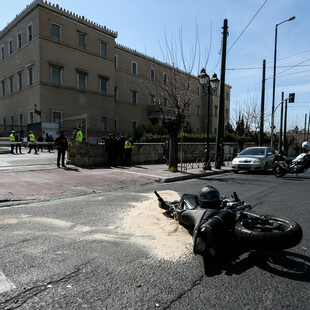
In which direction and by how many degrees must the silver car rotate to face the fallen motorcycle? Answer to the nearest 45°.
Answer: approximately 45° to its left

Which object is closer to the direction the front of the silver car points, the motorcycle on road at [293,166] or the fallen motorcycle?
the fallen motorcycle

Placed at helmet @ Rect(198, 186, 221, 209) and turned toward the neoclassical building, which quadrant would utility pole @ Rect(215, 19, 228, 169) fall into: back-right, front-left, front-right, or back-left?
front-right

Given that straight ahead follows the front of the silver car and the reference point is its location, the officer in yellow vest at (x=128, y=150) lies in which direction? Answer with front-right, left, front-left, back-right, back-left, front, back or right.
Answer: front-right

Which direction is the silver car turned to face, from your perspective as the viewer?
facing the viewer and to the left of the viewer

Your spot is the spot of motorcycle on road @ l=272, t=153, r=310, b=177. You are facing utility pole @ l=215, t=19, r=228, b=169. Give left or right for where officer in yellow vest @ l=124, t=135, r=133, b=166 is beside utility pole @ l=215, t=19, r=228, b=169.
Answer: left

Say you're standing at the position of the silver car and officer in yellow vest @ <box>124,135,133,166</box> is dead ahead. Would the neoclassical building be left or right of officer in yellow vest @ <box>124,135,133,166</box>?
right

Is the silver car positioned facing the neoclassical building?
no

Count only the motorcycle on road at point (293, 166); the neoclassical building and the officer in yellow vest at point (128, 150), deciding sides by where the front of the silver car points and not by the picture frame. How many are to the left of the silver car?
1

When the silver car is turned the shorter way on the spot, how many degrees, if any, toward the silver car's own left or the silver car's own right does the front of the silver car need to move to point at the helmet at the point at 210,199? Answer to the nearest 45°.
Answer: approximately 45° to the silver car's own left

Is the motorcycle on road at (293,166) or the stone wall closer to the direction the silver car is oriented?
the stone wall

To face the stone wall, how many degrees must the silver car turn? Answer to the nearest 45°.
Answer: approximately 45° to its right
